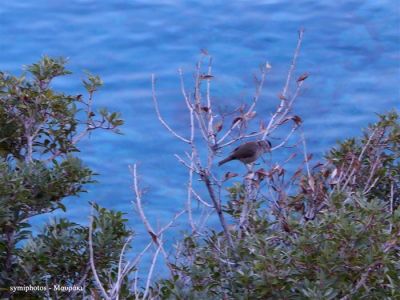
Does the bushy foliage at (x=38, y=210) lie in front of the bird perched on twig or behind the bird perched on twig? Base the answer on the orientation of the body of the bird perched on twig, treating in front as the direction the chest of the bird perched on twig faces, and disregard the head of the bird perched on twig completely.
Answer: behind

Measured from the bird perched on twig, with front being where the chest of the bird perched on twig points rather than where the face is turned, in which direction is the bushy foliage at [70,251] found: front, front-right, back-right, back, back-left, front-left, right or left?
back-right

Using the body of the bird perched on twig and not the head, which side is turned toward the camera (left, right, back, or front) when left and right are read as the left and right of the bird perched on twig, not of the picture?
right
